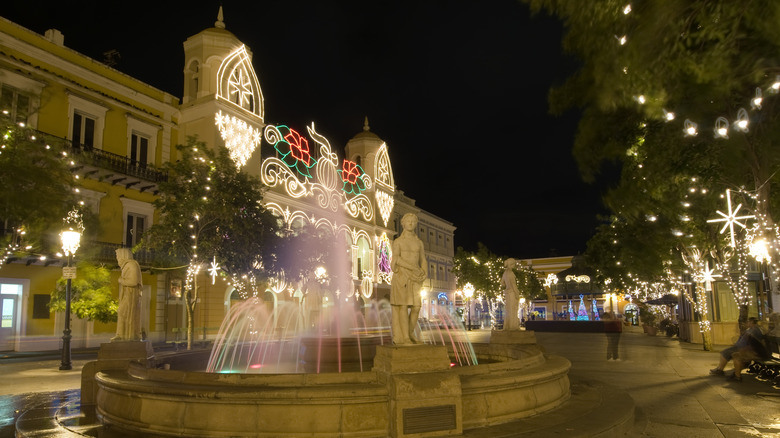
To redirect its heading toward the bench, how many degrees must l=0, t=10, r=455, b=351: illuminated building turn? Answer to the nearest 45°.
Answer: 0° — it already faces it

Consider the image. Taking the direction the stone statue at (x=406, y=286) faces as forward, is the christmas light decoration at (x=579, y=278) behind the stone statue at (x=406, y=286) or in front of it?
behind

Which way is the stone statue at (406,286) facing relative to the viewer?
toward the camera

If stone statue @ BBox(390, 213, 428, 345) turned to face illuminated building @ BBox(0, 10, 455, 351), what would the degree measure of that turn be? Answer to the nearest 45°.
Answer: approximately 135° to its right

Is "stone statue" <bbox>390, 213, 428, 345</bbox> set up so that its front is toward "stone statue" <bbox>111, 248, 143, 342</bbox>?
no

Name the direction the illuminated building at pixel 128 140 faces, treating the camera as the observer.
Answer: facing the viewer and to the right of the viewer

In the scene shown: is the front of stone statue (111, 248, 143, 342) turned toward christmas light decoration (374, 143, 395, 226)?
no

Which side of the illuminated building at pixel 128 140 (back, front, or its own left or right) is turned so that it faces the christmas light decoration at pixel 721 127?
front

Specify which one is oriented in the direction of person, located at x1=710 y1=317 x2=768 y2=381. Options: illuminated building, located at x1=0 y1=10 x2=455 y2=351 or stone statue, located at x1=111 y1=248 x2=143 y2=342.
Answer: the illuminated building

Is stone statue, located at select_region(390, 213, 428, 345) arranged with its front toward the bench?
no

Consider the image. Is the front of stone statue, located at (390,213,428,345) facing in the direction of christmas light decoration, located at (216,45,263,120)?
no

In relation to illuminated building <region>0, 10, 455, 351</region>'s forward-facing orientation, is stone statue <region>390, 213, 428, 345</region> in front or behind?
in front
